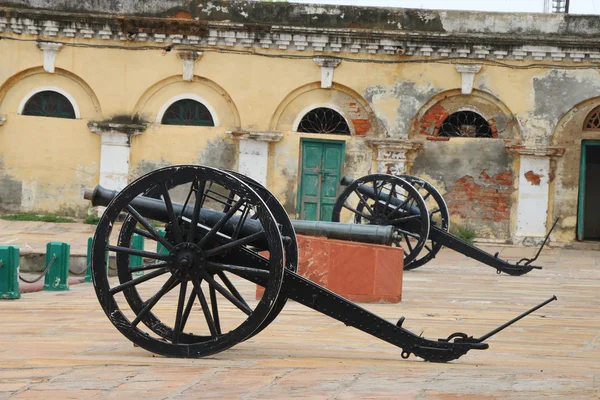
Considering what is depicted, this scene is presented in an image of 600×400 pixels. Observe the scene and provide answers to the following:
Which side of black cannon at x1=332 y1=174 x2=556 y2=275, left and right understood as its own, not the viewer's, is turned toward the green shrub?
right

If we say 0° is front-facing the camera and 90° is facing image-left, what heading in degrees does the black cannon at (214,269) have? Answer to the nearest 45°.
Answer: approximately 90°

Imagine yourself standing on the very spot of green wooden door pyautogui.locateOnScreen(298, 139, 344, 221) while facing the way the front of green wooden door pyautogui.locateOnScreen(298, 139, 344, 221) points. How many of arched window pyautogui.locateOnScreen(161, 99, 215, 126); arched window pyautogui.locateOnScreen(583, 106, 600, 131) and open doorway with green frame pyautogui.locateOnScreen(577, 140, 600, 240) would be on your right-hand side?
1

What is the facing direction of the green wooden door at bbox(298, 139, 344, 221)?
toward the camera

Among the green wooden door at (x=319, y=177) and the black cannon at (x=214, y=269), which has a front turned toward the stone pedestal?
the green wooden door

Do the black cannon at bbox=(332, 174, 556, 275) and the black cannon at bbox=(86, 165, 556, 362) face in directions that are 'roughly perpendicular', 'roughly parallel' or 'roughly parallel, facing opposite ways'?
roughly parallel

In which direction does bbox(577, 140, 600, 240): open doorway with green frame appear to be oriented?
toward the camera

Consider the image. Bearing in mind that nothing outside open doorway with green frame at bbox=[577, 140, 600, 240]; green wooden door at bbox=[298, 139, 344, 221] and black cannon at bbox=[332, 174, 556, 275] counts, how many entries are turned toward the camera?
2

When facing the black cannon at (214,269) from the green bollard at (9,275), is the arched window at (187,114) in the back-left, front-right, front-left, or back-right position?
back-left

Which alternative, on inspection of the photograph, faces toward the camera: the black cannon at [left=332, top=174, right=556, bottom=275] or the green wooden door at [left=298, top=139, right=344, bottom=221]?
the green wooden door

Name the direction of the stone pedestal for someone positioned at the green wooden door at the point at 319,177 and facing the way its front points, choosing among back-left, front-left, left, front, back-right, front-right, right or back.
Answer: front

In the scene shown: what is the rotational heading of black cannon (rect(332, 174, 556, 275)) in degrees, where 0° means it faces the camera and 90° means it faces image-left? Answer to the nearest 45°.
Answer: approximately 90°

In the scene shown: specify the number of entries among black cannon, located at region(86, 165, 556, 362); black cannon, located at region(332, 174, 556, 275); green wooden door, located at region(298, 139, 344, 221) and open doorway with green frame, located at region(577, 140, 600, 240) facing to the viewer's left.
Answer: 2

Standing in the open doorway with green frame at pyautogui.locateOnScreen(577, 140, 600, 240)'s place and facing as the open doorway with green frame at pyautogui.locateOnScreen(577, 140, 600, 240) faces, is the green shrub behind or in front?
in front

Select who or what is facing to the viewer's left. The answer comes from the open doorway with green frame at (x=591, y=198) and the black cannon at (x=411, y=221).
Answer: the black cannon

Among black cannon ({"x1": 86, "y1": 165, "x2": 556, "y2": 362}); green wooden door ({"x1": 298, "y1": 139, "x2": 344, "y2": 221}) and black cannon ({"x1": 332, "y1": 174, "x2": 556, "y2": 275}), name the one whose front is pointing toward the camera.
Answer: the green wooden door
